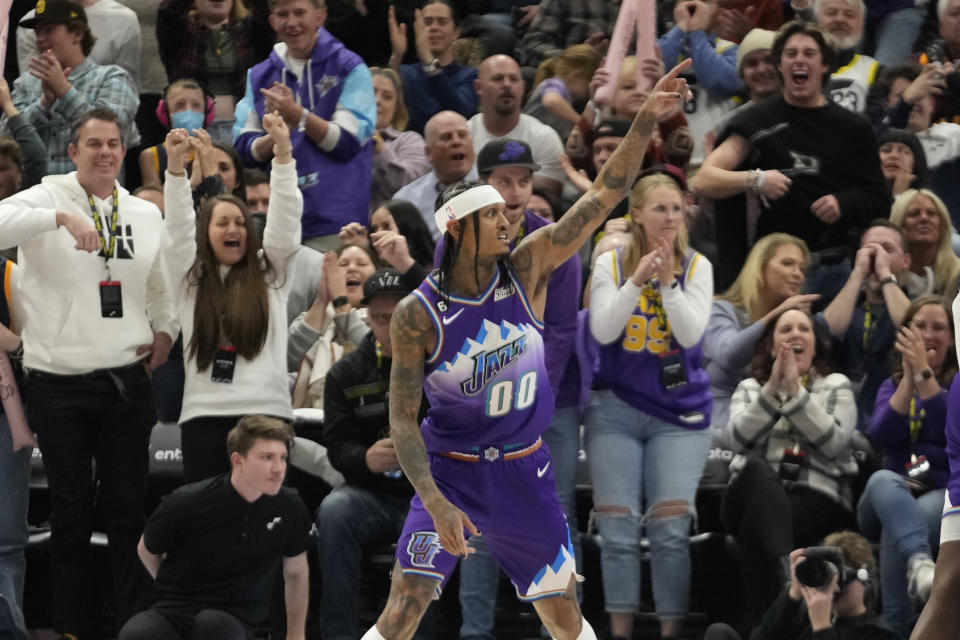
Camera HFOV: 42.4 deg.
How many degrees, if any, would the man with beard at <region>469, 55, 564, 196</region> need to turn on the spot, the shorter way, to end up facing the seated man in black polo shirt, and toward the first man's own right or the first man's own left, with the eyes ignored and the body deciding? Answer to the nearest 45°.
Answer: approximately 45° to the first man's own right

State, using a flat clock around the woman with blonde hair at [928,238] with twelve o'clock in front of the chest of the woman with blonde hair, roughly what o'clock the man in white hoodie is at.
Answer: The man in white hoodie is roughly at 2 o'clock from the woman with blonde hair.

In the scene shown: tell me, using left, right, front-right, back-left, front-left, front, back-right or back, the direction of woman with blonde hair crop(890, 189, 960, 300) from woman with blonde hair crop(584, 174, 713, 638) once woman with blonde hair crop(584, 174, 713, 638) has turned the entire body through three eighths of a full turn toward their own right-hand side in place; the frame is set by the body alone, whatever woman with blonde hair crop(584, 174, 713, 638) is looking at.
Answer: right

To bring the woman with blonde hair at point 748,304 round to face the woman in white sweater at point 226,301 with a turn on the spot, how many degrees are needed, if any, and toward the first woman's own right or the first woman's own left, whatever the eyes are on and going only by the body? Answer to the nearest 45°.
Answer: approximately 135° to the first woman's own right

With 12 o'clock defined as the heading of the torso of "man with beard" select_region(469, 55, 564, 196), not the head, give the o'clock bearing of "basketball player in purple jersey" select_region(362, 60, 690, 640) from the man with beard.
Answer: The basketball player in purple jersey is roughly at 12 o'clock from the man with beard.

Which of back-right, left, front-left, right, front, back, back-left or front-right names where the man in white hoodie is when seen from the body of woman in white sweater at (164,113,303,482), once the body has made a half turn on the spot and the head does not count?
left

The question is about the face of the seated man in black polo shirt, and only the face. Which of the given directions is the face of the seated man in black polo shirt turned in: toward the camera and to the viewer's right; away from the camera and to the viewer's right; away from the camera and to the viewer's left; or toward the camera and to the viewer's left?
toward the camera and to the viewer's right

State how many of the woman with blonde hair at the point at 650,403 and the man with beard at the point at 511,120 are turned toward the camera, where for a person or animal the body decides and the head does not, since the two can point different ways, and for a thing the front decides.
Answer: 2

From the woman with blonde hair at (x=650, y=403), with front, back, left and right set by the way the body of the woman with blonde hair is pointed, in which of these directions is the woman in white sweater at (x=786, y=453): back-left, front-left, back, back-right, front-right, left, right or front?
left

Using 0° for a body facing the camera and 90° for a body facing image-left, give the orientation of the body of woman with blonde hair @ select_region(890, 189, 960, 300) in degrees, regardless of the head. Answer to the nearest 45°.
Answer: approximately 0°

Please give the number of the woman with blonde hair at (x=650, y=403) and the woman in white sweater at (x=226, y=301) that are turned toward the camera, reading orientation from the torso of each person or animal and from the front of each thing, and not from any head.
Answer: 2

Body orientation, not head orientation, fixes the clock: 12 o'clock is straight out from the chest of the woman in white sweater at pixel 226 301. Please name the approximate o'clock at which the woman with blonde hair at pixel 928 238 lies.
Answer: The woman with blonde hair is roughly at 9 o'clock from the woman in white sweater.

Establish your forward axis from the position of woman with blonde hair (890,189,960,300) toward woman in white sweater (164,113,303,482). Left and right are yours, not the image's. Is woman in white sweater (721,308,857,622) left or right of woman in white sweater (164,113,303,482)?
left

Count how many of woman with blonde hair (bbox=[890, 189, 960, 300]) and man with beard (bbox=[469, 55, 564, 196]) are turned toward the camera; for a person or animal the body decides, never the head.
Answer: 2
